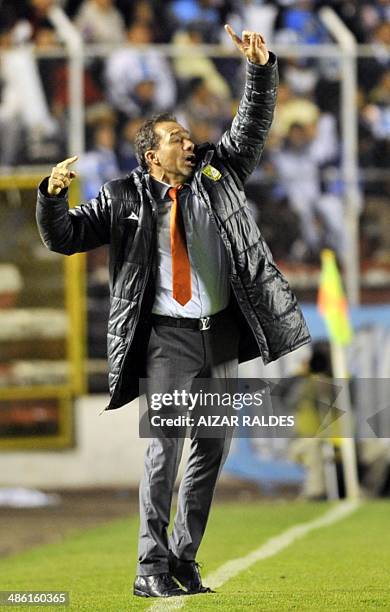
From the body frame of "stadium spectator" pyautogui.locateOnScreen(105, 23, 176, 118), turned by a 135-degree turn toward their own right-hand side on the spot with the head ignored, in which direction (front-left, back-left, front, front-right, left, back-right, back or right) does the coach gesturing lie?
back-left

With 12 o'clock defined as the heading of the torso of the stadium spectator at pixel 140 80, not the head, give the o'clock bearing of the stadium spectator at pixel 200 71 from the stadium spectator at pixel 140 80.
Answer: the stadium spectator at pixel 200 71 is roughly at 9 o'clock from the stadium spectator at pixel 140 80.

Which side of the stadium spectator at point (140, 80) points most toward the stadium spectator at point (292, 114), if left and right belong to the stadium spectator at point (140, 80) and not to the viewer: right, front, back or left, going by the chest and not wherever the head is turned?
left

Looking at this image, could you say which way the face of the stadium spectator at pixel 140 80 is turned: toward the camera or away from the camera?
toward the camera

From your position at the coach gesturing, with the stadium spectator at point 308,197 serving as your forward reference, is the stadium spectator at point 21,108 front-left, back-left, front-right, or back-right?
front-left

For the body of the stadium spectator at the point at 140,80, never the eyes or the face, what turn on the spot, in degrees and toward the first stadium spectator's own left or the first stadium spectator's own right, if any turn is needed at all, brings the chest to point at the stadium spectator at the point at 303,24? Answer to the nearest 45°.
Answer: approximately 90° to the first stadium spectator's own left

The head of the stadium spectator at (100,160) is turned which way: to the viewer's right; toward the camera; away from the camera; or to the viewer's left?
toward the camera

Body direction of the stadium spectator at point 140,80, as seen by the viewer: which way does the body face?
toward the camera

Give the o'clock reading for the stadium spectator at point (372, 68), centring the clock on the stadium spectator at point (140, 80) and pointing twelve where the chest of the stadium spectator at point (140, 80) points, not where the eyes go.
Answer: the stadium spectator at point (372, 68) is roughly at 9 o'clock from the stadium spectator at point (140, 80).
